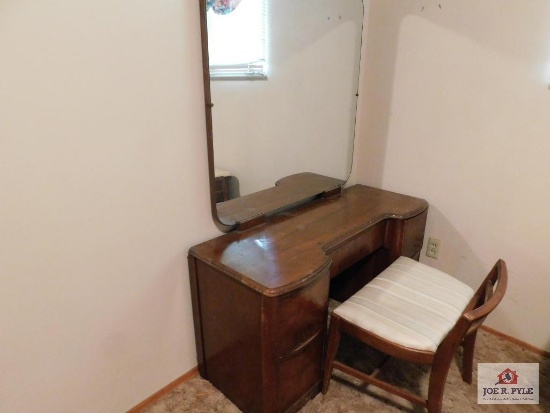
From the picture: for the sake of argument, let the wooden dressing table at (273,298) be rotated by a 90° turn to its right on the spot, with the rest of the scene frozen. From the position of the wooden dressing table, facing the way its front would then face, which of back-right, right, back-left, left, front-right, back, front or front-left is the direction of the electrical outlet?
back

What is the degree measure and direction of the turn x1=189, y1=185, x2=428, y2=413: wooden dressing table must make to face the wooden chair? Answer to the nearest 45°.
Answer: approximately 45° to its left

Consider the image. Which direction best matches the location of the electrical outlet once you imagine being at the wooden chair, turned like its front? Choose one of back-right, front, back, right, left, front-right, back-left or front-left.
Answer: front-right

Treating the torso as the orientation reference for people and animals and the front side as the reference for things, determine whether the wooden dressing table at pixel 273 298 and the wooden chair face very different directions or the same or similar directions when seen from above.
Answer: very different directions

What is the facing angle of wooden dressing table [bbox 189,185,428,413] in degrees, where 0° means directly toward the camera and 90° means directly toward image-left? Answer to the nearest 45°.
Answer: approximately 315°

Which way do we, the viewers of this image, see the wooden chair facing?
facing away from the viewer and to the left of the viewer
